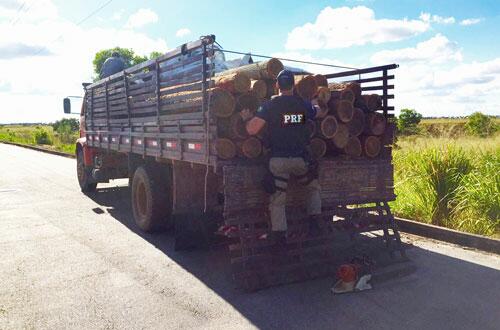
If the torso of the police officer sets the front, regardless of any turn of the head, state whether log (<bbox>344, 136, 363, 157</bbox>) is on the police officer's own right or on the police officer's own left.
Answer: on the police officer's own right

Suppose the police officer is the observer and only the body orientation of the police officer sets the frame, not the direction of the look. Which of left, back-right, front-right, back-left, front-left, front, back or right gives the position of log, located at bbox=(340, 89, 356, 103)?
front-right

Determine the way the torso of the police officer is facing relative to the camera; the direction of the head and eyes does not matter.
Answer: away from the camera

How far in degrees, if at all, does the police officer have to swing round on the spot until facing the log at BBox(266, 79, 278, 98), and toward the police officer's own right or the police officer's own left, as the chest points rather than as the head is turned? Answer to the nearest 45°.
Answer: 0° — they already face it

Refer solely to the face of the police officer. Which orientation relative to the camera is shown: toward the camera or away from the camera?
away from the camera

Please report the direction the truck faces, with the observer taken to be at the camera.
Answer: facing away from the viewer and to the left of the viewer

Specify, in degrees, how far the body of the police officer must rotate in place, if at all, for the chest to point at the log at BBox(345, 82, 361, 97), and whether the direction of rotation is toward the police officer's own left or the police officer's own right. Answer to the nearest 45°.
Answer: approximately 45° to the police officer's own right

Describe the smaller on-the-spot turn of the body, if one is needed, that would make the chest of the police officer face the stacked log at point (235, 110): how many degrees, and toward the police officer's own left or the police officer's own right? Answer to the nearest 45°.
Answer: approximately 90° to the police officer's own left
